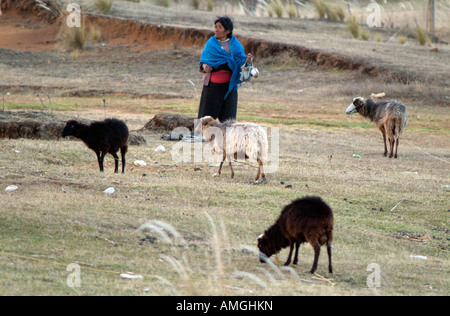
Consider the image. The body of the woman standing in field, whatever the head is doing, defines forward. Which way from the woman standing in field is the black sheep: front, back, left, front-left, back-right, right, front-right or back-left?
front-right

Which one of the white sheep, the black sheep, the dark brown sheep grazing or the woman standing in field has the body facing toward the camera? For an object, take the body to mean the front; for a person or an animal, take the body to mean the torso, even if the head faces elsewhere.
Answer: the woman standing in field

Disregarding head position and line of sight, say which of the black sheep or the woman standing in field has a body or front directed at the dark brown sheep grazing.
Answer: the woman standing in field

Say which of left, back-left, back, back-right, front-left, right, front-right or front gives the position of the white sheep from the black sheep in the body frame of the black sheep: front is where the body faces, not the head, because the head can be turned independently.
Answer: back

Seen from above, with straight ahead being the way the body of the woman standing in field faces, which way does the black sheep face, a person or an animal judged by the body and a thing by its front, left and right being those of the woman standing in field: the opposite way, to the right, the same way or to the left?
to the right

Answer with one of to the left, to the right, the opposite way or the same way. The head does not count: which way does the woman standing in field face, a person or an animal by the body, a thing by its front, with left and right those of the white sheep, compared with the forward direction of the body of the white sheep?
to the left

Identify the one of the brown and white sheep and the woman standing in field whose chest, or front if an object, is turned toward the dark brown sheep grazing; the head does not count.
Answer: the woman standing in field

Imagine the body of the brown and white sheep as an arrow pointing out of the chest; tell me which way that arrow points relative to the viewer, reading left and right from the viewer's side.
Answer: facing away from the viewer and to the left of the viewer

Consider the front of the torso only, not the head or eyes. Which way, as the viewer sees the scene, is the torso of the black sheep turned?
to the viewer's left

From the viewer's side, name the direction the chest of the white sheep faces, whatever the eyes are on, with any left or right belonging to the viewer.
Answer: facing to the left of the viewer

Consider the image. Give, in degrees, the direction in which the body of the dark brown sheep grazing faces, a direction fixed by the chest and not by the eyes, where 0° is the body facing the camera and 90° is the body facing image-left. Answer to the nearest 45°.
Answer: approximately 135°

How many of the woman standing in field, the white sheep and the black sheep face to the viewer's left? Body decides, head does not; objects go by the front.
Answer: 2

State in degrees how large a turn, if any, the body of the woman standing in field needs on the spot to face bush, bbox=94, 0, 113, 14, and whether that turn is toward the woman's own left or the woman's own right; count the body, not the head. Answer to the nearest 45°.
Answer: approximately 180°

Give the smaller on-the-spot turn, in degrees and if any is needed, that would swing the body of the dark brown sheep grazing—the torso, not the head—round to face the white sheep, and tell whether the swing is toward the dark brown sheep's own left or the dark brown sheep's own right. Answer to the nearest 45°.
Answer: approximately 45° to the dark brown sheep's own right

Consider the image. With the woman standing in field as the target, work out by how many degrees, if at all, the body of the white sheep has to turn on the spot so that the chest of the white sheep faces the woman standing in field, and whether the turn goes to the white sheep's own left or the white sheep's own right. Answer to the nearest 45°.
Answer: approximately 90° to the white sheep's own right
